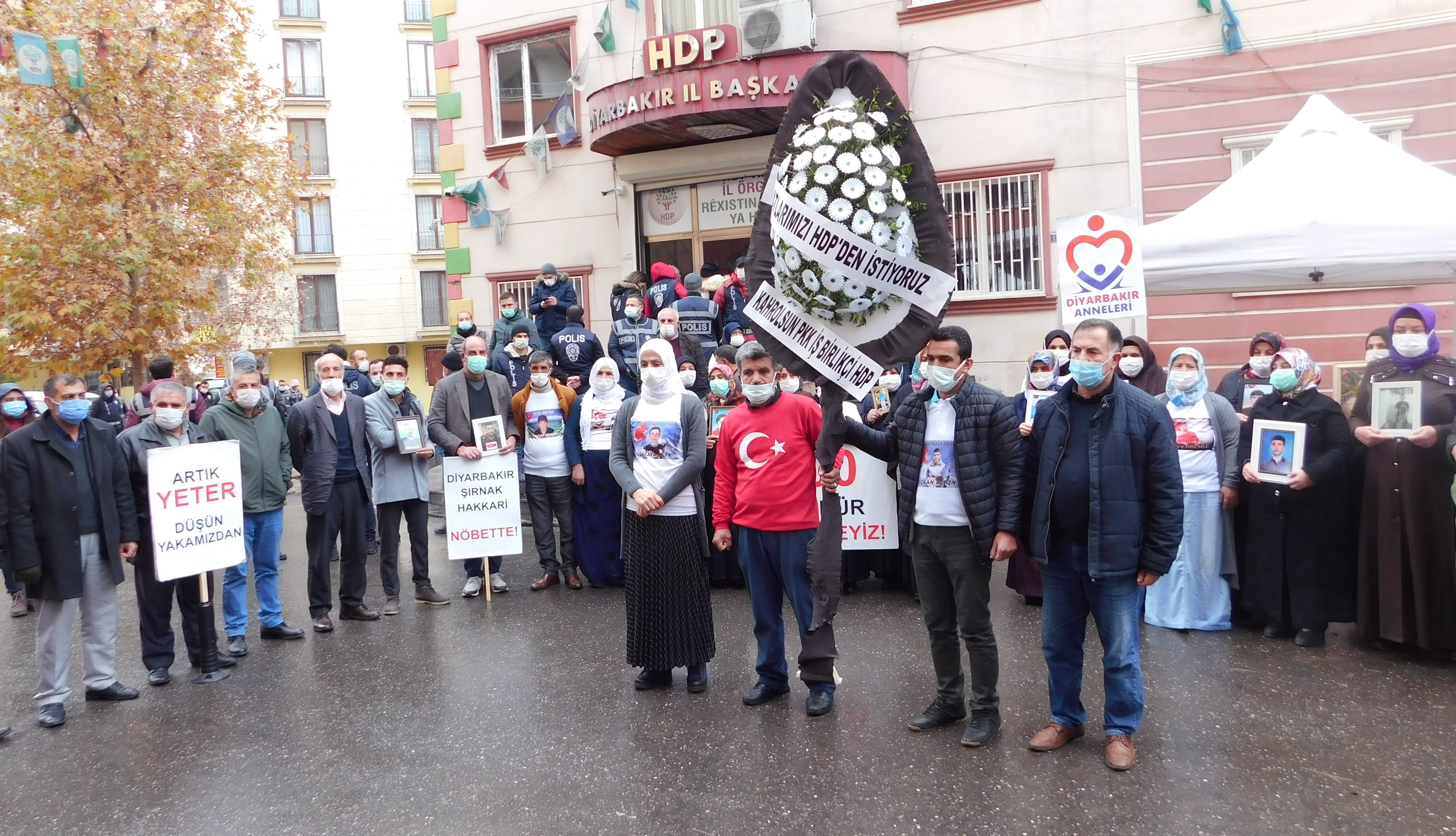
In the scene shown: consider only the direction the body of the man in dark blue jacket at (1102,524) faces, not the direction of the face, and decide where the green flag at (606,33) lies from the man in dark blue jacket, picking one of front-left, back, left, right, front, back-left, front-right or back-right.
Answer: right

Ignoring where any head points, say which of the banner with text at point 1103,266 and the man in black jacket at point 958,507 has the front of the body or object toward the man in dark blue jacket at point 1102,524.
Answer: the banner with text

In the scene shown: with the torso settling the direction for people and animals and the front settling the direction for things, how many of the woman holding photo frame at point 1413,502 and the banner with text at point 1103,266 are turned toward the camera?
2

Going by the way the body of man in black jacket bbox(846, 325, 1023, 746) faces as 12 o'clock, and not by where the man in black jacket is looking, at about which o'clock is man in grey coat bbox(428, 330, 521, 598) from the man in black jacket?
The man in grey coat is roughly at 3 o'clock from the man in black jacket.

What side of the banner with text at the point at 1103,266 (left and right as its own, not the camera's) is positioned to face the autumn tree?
right

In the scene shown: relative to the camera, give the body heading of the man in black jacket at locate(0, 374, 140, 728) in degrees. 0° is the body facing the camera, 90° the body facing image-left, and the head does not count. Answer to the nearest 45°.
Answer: approximately 315°

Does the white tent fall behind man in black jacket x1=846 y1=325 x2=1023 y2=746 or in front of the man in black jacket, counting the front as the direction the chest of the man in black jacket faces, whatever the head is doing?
behind

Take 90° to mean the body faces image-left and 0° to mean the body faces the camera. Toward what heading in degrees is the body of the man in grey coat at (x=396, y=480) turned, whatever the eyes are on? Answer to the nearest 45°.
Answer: approximately 315°

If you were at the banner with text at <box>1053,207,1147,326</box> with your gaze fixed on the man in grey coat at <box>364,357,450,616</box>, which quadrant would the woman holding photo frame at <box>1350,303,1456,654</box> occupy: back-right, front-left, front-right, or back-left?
back-left

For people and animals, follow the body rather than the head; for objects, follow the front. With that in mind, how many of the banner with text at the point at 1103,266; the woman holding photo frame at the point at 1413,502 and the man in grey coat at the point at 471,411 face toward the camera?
3

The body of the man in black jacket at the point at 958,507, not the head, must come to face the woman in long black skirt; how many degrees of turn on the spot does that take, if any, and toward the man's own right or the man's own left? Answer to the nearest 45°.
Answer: approximately 90° to the man's own right

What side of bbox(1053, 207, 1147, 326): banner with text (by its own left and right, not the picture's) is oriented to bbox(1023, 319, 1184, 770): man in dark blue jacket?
front

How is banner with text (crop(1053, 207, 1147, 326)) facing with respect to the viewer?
toward the camera

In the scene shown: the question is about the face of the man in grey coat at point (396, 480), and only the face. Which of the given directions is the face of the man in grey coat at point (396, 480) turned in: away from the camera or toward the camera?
toward the camera

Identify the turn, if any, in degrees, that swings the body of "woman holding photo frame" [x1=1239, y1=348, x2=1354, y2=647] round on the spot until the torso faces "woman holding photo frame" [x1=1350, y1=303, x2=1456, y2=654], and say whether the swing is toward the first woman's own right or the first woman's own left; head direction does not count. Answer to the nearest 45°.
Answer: approximately 135° to the first woman's own left

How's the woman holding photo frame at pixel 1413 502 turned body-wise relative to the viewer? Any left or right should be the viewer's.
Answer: facing the viewer
